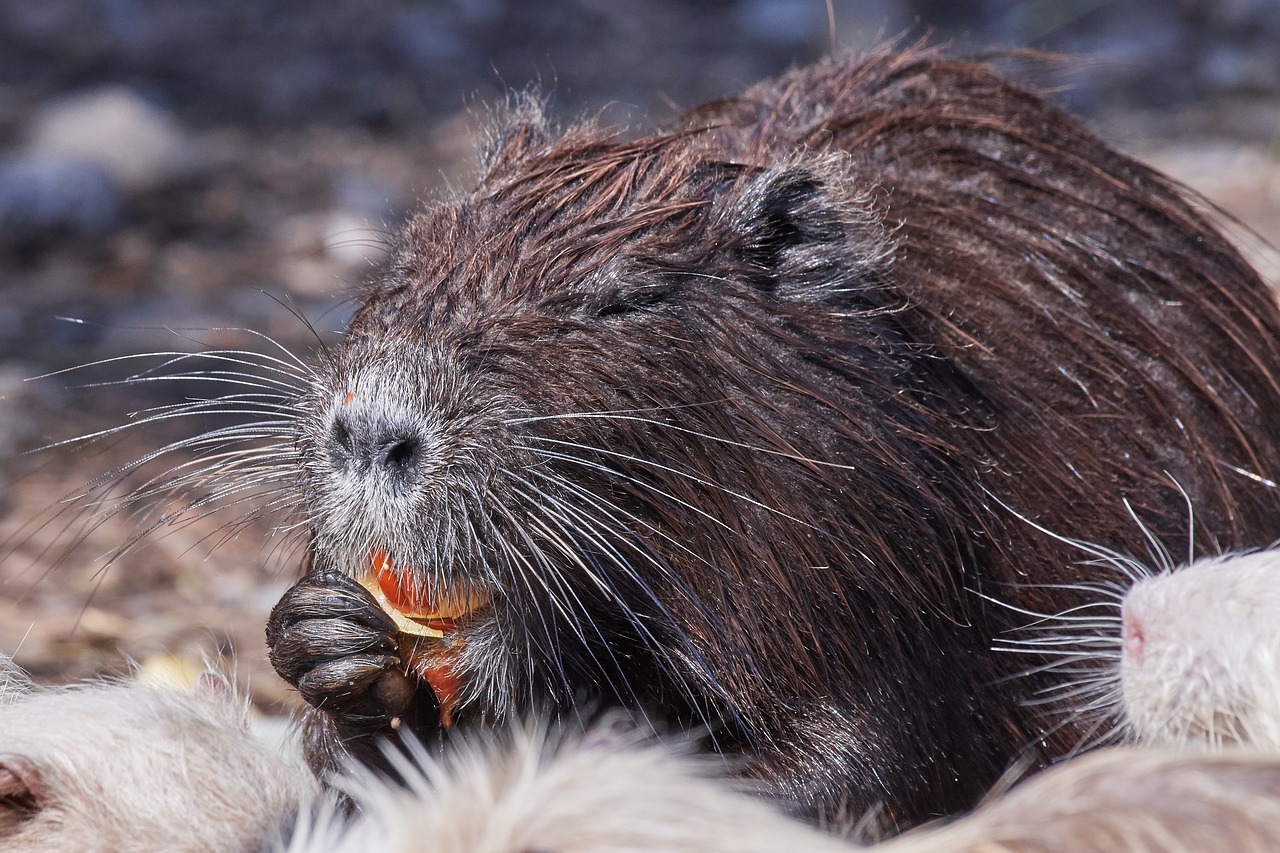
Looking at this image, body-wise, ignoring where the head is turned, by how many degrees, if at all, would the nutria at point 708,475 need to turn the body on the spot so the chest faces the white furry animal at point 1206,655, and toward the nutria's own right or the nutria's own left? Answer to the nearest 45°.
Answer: approximately 135° to the nutria's own left

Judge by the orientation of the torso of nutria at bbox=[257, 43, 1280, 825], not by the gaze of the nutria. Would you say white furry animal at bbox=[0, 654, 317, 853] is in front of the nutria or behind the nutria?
in front

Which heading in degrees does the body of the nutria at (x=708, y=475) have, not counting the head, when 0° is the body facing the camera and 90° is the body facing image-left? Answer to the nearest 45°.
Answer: approximately 45°

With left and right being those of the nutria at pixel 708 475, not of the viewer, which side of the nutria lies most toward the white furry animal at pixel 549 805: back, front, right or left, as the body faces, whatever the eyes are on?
front
